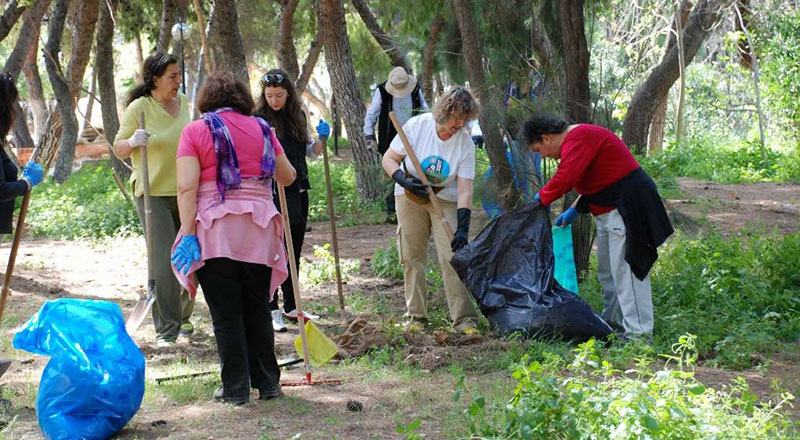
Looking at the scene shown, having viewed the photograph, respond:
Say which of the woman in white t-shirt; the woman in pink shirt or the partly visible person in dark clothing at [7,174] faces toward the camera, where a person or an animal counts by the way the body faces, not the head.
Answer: the woman in white t-shirt

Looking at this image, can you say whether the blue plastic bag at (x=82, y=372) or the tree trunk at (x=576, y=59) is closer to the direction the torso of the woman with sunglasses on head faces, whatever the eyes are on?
the blue plastic bag

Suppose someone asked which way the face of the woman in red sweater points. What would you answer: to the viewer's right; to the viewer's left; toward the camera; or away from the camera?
to the viewer's left

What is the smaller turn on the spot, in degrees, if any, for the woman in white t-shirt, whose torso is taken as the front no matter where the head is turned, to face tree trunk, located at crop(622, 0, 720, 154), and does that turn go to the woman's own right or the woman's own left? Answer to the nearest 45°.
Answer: approximately 135° to the woman's own left

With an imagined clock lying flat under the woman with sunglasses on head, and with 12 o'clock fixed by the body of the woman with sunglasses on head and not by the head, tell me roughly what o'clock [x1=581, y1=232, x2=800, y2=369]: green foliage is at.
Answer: The green foliage is roughly at 9 o'clock from the woman with sunglasses on head.

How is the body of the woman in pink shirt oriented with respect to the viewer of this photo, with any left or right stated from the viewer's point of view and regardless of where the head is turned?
facing away from the viewer

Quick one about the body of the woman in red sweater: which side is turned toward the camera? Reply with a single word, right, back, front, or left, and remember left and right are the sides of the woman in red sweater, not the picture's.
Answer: left

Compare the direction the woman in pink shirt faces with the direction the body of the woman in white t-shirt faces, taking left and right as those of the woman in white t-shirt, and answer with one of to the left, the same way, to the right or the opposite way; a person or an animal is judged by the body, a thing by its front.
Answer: the opposite way

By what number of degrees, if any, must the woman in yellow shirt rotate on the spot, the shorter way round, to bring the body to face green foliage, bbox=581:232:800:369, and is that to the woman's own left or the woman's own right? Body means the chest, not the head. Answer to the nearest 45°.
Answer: approximately 45° to the woman's own left

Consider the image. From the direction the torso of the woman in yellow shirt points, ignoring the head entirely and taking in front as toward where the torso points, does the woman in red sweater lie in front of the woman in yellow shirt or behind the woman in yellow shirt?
in front

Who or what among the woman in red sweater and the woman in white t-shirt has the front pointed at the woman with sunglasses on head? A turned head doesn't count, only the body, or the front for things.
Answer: the woman in red sweater

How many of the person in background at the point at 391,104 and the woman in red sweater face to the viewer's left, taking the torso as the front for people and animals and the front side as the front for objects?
1

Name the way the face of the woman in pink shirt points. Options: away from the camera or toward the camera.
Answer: away from the camera
